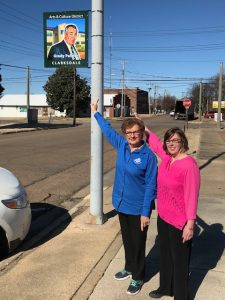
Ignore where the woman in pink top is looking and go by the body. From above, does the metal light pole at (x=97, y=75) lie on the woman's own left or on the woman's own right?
on the woman's own right

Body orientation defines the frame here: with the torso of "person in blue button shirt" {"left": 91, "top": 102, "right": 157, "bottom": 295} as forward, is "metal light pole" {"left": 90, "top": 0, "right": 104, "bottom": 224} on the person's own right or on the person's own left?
on the person's own right

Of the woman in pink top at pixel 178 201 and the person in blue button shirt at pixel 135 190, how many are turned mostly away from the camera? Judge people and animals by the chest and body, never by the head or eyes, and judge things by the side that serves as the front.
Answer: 0

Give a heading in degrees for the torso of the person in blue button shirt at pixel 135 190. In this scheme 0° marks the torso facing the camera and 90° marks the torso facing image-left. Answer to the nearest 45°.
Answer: approximately 45°

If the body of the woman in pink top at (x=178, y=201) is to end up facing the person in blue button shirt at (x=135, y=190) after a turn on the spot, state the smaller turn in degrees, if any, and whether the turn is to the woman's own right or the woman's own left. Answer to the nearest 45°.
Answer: approximately 90° to the woman's own right

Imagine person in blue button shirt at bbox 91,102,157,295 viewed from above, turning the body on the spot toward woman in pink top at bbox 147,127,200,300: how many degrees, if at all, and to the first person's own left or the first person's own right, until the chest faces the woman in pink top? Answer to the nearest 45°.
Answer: approximately 90° to the first person's own left

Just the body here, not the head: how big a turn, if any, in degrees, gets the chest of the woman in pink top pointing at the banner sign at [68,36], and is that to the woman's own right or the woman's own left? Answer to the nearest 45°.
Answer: approximately 90° to the woman's own right

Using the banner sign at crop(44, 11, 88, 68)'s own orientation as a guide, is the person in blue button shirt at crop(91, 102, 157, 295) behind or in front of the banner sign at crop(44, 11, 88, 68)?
in front

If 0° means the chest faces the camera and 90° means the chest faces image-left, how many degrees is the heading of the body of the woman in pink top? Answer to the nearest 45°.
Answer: approximately 45°
